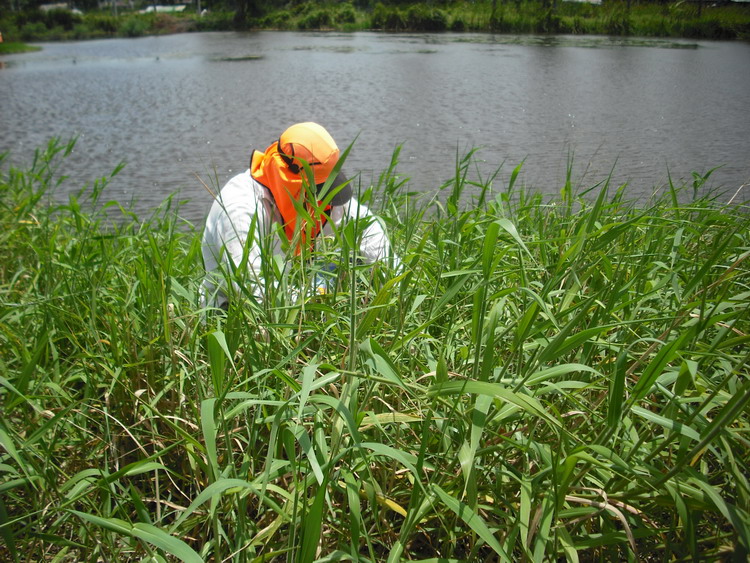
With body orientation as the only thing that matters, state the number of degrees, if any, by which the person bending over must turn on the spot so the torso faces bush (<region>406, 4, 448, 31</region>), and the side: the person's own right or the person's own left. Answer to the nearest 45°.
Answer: approximately 135° to the person's own left

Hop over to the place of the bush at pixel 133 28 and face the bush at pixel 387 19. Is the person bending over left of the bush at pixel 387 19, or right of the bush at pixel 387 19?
right

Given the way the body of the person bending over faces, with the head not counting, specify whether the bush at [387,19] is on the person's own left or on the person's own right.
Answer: on the person's own left

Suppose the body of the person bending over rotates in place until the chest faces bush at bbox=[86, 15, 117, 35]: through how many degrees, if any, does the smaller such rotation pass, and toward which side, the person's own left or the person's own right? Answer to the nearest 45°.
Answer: approximately 135° to the person's own left

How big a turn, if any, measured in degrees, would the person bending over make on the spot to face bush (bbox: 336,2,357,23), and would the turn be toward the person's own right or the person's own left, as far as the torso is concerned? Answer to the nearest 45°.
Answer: approximately 135° to the person's own left

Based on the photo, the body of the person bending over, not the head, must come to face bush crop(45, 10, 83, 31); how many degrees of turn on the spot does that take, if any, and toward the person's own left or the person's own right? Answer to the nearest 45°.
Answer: approximately 135° to the person's own left

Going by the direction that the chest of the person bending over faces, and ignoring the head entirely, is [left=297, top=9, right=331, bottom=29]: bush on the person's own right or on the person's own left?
on the person's own left

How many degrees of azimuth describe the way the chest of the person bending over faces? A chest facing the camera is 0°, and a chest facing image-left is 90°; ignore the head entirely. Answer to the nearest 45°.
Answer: approximately 315°

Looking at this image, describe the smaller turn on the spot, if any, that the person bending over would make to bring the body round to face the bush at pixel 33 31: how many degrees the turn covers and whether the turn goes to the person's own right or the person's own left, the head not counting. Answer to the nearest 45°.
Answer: approximately 135° to the person's own left

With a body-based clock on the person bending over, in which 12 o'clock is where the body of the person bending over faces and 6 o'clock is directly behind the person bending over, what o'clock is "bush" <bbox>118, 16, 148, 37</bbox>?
The bush is roughly at 7 o'clock from the person bending over.
